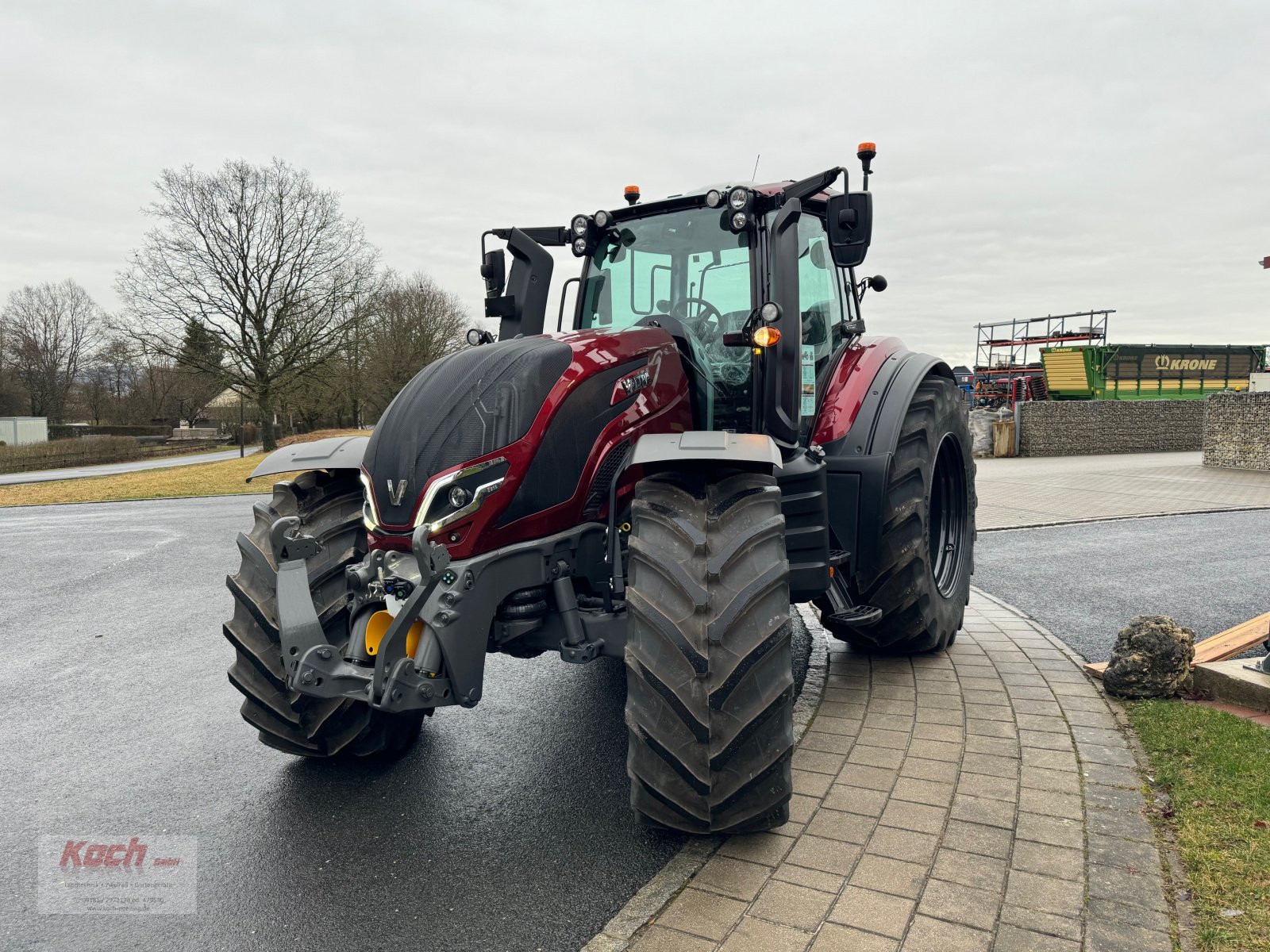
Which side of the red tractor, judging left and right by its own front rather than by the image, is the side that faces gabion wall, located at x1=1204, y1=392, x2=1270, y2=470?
back

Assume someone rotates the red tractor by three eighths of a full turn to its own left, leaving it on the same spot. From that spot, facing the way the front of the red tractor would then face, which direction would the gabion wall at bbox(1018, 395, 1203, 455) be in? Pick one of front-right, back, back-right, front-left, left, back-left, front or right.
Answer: front-left

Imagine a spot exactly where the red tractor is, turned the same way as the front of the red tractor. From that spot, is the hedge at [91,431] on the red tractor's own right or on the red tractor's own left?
on the red tractor's own right

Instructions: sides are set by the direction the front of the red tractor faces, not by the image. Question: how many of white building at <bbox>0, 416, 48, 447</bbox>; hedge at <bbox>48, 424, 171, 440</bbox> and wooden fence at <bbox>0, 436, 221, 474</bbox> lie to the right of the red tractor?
3

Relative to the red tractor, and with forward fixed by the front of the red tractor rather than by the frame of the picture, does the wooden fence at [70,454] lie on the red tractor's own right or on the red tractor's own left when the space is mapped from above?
on the red tractor's own right

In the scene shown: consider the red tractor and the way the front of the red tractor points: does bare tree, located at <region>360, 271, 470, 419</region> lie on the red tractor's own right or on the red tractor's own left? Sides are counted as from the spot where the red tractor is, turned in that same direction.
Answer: on the red tractor's own right

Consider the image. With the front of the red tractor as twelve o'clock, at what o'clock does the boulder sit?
The boulder is roughly at 7 o'clock from the red tractor.

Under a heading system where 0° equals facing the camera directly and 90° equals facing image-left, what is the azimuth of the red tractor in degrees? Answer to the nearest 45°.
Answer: approximately 45°

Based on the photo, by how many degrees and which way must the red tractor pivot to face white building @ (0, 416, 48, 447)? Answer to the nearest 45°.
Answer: approximately 90° to its right
